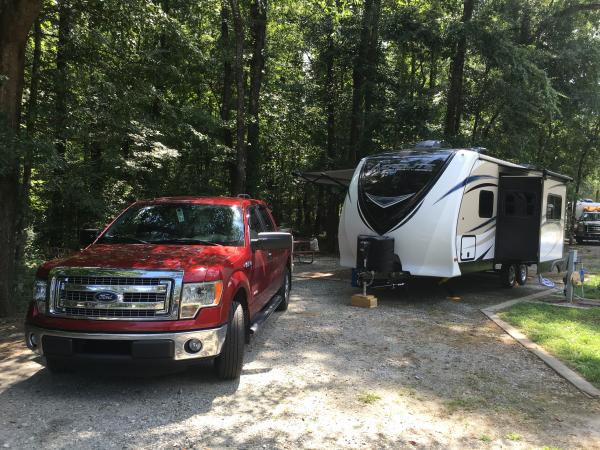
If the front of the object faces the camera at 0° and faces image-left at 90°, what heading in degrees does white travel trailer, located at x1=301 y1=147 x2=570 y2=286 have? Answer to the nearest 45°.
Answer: approximately 45°

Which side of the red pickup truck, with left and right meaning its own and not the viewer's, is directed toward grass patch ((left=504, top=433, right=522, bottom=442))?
left

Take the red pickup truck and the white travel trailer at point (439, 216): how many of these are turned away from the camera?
0

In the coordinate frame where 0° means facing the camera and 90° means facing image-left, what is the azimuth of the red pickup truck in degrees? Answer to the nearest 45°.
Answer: approximately 45°

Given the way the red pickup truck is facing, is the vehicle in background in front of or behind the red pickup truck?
behind

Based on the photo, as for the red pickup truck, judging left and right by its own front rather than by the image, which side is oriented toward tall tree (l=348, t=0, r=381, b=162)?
back

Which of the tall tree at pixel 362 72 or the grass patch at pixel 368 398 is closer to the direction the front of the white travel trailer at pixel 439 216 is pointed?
the grass patch
